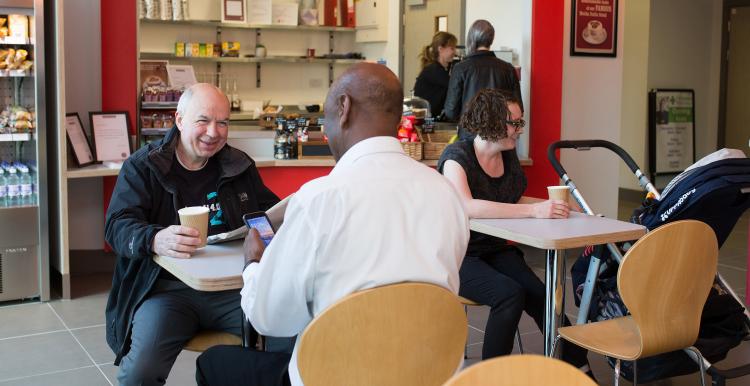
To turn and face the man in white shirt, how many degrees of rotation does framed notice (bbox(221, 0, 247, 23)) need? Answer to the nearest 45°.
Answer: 0° — it already faces them

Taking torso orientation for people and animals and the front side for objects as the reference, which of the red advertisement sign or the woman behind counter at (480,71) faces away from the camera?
the woman behind counter

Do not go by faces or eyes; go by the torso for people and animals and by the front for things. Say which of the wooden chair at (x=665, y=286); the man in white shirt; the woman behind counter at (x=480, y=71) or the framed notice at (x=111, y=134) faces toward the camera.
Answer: the framed notice

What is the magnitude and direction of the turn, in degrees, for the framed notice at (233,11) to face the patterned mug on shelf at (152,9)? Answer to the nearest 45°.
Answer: approximately 45° to its right

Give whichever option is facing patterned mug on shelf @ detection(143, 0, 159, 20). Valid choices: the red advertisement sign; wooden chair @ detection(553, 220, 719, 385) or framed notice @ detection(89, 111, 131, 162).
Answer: the wooden chair

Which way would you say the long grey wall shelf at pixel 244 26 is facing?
toward the camera

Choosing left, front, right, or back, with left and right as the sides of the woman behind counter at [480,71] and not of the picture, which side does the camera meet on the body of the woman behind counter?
back

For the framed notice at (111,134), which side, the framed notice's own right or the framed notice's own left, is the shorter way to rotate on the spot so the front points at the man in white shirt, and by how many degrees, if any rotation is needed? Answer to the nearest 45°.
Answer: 0° — it already faces them

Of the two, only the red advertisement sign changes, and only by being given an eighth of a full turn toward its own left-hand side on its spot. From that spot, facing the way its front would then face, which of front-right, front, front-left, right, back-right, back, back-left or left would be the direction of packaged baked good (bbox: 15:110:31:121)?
right

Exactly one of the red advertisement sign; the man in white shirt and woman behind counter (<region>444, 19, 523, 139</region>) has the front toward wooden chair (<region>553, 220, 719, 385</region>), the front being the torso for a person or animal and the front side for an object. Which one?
the red advertisement sign

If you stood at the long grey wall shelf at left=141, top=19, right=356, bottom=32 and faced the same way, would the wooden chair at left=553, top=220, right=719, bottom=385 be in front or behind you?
in front

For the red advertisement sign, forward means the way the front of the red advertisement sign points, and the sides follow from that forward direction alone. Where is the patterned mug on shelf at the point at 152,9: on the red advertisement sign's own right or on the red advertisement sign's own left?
on the red advertisement sign's own right

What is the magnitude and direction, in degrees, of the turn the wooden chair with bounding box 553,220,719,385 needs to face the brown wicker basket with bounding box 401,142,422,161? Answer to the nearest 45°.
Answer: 0° — it already faces it

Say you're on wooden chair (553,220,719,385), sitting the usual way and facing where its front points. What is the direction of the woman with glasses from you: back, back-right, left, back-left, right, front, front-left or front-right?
front
